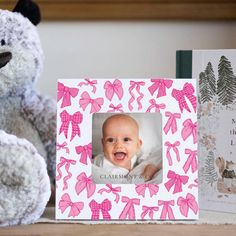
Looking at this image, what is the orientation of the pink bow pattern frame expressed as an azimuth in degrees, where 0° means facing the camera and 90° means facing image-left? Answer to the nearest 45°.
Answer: approximately 0°
